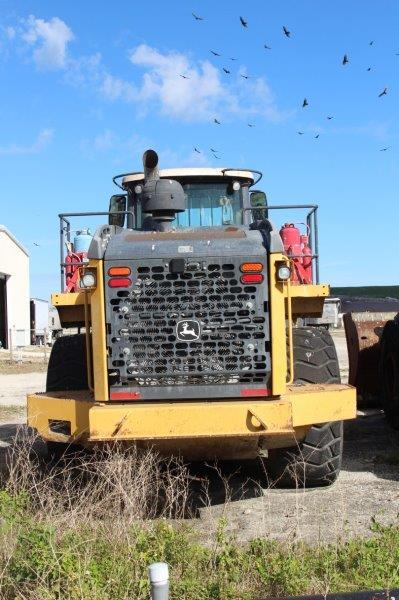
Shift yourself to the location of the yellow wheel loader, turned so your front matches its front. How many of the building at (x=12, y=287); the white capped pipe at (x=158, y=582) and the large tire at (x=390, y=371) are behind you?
1

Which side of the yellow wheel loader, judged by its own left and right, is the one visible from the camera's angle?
back

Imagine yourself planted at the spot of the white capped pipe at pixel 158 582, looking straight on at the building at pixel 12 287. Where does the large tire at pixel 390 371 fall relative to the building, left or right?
right

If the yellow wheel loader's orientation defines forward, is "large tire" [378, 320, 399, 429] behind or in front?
in front

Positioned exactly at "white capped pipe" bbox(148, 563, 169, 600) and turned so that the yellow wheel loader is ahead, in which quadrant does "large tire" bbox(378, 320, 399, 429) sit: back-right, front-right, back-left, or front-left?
front-right

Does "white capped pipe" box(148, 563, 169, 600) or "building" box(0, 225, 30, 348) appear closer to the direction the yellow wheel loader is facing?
the building

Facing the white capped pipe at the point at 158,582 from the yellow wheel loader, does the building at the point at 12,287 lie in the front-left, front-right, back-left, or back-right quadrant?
back-right

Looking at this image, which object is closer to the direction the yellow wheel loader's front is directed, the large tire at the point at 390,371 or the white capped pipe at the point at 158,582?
the large tire

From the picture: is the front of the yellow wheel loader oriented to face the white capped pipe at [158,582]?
no
